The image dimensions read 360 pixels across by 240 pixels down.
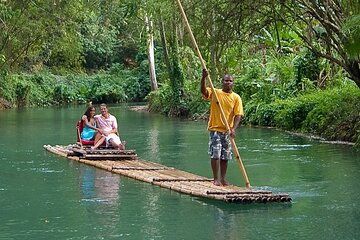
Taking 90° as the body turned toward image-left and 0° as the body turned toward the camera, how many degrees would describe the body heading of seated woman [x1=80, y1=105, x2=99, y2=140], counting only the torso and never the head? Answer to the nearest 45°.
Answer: approximately 315°

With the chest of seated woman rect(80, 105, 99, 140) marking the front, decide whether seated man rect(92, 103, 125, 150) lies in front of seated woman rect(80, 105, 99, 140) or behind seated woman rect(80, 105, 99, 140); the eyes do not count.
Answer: in front

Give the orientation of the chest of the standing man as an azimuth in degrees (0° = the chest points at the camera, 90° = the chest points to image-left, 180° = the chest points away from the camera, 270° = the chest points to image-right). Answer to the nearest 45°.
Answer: approximately 0°

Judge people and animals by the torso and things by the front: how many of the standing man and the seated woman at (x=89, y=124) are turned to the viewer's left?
0
